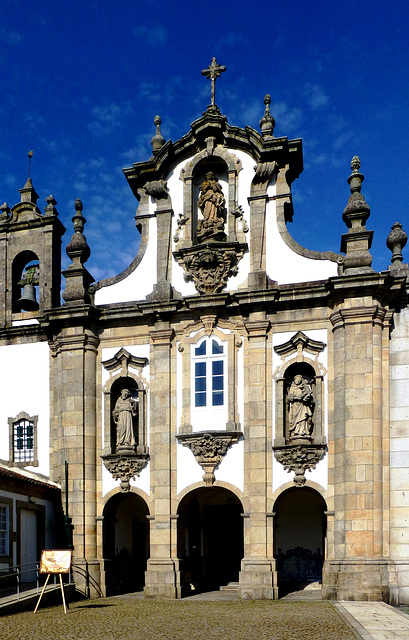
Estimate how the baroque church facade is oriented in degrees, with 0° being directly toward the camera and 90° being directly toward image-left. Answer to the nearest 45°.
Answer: approximately 0°
